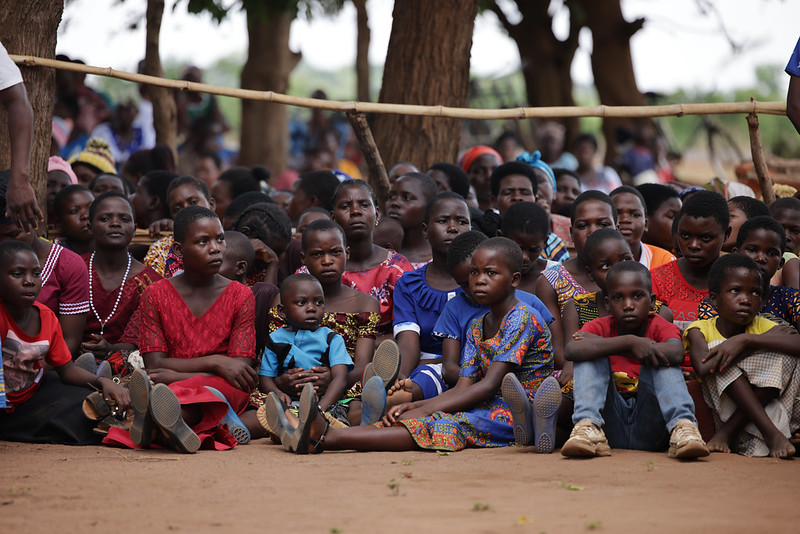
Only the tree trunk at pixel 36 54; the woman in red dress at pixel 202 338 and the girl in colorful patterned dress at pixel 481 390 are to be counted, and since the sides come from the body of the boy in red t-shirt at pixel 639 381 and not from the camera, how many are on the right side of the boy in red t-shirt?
3

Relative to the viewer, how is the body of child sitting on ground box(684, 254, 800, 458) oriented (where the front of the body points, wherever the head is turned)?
toward the camera

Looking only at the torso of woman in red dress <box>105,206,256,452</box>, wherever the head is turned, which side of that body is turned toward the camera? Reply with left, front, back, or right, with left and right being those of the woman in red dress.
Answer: front

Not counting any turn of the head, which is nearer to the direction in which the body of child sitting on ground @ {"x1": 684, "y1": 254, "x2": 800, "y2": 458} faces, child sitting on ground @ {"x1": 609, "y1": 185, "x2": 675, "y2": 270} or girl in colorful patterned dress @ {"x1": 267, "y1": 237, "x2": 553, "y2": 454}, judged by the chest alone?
the girl in colorful patterned dress

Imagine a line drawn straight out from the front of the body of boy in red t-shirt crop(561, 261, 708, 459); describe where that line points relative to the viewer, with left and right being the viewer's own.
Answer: facing the viewer

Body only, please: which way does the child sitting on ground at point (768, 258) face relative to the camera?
toward the camera

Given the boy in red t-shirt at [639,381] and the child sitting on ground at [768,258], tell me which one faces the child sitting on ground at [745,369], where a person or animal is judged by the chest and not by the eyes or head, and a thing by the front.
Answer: the child sitting on ground at [768,258]

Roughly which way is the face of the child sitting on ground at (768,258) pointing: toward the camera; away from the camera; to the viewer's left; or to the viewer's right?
toward the camera

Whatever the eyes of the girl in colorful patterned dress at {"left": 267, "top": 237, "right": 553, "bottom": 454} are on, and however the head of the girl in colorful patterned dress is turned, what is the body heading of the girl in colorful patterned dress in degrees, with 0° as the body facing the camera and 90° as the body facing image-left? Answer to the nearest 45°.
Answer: approximately 45°

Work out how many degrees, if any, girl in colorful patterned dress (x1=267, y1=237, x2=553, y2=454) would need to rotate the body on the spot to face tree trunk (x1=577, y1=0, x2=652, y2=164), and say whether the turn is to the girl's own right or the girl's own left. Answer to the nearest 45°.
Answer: approximately 135° to the girl's own right

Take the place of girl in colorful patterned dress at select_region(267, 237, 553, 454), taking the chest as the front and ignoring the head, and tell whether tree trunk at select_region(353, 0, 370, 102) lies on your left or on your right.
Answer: on your right

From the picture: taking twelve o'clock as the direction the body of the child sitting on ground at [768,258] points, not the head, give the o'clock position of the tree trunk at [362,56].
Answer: The tree trunk is roughly at 5 o'clock from the child sitting on ground.

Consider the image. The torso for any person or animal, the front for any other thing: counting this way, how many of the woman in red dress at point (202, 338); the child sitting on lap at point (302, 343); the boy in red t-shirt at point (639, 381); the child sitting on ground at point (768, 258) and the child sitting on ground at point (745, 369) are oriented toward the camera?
5

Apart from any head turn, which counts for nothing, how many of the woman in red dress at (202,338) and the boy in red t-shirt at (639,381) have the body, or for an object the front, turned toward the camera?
2
